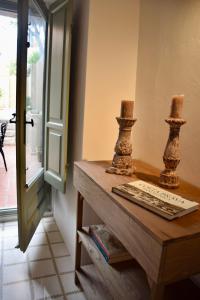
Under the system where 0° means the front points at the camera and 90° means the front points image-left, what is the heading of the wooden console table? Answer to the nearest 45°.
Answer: approximately 45°
